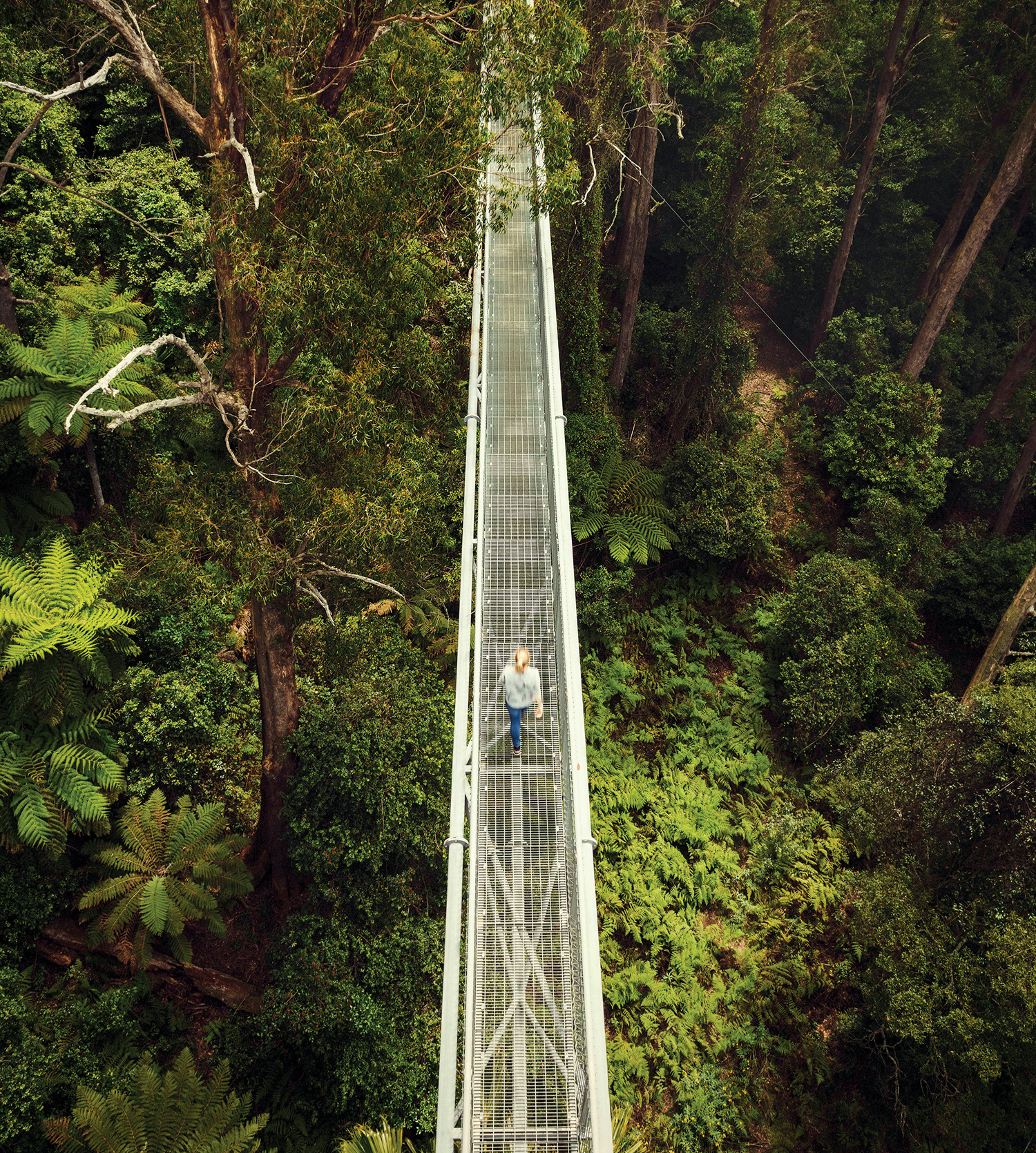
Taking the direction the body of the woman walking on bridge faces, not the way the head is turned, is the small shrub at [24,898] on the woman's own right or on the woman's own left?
on the woman's own left

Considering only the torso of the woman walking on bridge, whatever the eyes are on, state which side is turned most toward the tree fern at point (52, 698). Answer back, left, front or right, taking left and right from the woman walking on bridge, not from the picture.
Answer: left

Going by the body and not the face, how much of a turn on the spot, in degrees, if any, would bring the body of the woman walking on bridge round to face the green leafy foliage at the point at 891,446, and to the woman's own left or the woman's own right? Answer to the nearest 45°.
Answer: approximately 45° to the woman's own right

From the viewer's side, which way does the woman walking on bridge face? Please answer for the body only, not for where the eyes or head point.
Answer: away from the camera

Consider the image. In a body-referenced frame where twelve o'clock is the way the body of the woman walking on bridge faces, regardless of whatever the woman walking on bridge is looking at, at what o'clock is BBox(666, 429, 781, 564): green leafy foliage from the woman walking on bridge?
The green leafy foliage is roughly at 1 o'clock from the woman walking on bridge.

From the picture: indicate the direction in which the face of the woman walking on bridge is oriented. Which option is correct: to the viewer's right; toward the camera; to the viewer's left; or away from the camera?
away from the camera

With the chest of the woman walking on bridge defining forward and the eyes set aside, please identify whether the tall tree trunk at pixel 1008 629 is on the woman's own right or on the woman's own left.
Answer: on the woman's own right
